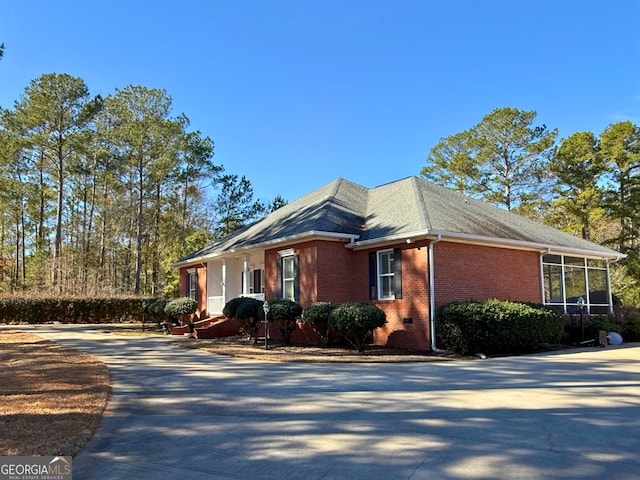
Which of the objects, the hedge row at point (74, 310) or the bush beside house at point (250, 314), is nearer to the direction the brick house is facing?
the bush beside house

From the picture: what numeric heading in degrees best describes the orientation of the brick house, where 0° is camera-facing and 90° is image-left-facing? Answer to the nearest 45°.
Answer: approximately 45°

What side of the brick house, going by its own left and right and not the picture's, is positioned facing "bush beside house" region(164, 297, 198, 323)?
right

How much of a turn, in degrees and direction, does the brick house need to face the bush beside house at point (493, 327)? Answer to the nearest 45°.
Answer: approximately 90° to its left

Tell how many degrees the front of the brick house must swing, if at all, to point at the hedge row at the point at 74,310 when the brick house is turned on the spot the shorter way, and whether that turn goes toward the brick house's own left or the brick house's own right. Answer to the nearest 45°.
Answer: approximately 90° to the brick house's own right

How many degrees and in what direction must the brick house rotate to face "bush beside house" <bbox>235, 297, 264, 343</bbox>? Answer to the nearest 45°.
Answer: approximately 45° to its right

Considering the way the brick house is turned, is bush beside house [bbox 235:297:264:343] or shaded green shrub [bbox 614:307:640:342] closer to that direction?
the bush beside house

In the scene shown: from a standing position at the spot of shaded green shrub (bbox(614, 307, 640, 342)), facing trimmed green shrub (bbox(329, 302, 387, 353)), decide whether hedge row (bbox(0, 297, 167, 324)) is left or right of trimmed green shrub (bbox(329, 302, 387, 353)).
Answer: right

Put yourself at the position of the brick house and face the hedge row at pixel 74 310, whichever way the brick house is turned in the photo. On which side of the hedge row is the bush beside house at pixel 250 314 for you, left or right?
left
